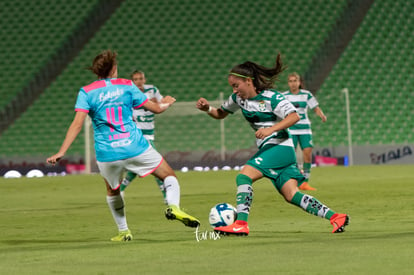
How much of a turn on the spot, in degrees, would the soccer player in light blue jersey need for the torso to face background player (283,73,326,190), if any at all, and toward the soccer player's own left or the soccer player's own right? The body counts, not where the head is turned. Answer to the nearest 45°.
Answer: approximately 45° to the soccer player's own right

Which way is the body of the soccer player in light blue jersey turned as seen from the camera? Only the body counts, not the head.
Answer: away from the camera

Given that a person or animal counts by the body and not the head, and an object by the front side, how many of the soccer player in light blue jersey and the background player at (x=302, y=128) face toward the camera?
1

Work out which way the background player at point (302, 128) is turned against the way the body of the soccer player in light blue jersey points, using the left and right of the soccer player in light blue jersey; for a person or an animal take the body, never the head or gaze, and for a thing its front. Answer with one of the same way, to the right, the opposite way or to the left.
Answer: the opposite way

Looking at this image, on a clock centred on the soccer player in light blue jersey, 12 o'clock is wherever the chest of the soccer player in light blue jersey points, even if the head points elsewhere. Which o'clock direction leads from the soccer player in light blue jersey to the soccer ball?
The soccer ball is roughly at 3 o'clock from the soccer player in light blue jersey.

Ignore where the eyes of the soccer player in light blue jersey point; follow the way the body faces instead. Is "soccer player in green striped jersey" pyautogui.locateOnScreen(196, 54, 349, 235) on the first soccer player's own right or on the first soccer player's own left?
on the first soccer player's own right

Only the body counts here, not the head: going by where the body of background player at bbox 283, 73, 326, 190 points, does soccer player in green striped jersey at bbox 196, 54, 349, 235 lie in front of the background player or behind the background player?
in front

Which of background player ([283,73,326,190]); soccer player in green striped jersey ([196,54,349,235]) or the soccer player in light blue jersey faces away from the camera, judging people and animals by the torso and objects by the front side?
the soccer player in light blue jersey

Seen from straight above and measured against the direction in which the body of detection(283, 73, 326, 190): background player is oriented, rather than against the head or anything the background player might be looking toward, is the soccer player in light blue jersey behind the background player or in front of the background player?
in front

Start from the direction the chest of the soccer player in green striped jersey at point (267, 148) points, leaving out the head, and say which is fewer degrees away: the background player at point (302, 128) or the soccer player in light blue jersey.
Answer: the soccer player in light blue jersey

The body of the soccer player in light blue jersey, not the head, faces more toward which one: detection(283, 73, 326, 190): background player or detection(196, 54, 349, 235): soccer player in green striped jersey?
the background player

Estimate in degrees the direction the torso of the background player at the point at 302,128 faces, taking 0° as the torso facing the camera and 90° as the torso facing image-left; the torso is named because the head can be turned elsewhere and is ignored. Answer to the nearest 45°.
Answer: approximately 0°

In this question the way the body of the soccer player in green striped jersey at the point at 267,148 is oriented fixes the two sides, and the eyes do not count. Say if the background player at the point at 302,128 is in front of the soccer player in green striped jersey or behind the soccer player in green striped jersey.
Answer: behind
